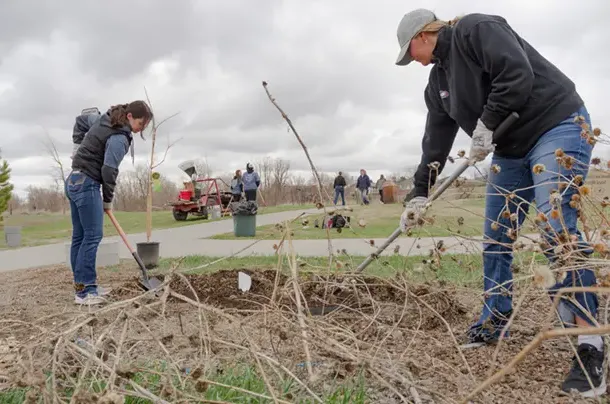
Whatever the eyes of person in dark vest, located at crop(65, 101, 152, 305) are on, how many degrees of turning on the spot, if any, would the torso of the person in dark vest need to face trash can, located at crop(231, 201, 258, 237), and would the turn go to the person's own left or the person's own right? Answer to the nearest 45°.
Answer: approximately 45° to the person's own left

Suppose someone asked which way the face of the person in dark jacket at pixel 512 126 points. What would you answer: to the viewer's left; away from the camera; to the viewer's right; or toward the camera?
to the viewer's left

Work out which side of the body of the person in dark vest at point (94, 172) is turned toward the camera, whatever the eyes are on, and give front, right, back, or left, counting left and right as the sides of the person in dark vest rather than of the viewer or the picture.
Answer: right

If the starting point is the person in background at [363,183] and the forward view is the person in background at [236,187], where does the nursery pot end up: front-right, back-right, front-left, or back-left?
front-left

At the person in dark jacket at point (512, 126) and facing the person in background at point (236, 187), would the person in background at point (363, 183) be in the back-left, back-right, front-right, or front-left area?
front-right

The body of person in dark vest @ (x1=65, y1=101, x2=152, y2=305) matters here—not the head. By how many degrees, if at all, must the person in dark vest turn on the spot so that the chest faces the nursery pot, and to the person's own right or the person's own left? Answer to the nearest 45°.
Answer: approximately 90° to the person's own left

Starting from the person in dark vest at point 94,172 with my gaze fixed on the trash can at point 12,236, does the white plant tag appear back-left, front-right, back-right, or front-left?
back-right

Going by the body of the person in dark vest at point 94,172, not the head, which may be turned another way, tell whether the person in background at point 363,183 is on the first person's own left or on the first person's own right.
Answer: on the first person's own left

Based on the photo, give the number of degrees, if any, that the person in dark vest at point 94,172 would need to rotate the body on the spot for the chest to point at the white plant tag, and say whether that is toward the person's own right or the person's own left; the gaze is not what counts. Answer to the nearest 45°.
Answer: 0° — they already face it

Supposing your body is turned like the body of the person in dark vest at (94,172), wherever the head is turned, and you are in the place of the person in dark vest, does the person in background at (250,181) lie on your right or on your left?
on your left

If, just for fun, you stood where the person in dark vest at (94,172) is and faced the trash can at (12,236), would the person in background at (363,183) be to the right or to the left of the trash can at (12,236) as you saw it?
right

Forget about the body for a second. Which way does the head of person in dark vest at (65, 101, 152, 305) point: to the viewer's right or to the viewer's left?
to the viewer's right

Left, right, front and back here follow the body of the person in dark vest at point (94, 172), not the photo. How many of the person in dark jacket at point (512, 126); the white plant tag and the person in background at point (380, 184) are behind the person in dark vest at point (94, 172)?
0

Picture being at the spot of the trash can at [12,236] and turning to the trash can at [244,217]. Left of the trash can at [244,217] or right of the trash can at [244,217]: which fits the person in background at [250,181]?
left
